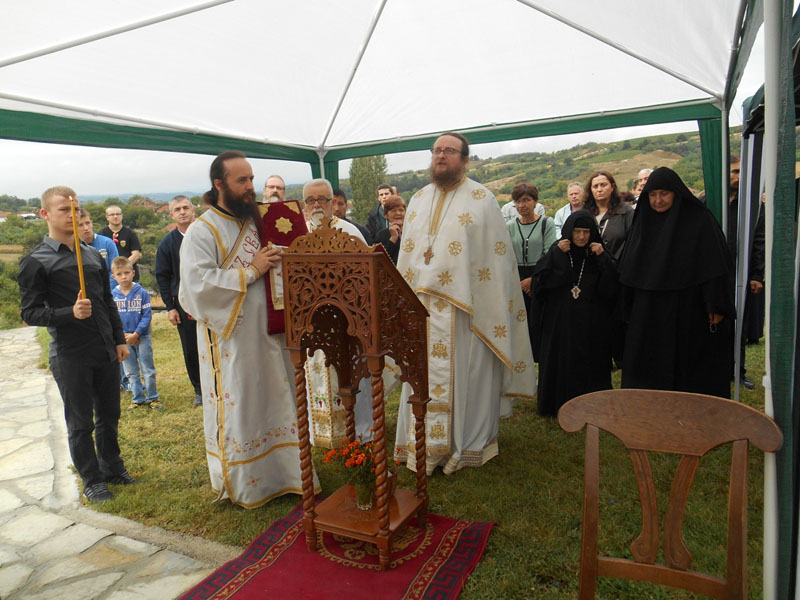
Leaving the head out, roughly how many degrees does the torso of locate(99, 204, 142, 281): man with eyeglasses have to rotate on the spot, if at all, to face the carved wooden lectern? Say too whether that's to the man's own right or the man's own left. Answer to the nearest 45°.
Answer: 0° — they already face it

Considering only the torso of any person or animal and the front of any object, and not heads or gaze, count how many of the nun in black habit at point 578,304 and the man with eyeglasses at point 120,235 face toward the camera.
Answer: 2

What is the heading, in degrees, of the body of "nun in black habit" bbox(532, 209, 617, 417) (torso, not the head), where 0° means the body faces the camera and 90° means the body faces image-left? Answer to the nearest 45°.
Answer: approximately 0°

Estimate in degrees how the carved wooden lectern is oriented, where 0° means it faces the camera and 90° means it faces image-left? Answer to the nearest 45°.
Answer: approximately 45°

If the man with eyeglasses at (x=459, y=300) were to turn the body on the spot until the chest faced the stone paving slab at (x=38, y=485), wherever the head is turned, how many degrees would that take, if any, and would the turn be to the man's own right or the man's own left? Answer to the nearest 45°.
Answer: approximately 45° to the man's own right

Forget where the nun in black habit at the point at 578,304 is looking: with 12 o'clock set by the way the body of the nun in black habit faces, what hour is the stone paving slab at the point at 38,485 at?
The stone paving slab is roughly at 2 o'clock from the nun in black habit.

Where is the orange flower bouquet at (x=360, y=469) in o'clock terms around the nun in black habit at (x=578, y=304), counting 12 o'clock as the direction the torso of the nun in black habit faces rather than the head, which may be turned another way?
The orange flower bouquet is roughly at 1 o'clock from the nun in black habit.

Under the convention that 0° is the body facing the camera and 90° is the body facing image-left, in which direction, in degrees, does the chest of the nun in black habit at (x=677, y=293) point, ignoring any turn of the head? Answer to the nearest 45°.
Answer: approximately 45°
